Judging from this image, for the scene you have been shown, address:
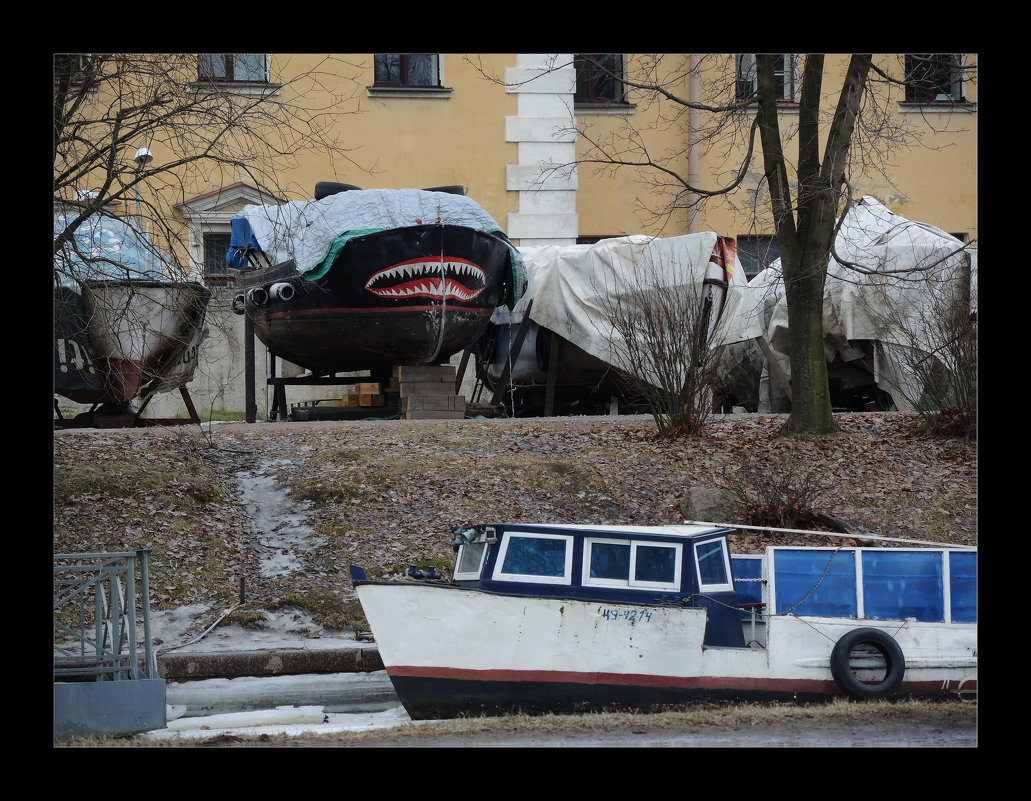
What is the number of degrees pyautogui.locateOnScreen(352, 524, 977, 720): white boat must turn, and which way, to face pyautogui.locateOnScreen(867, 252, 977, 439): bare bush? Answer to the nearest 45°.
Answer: approximately 135° to its right

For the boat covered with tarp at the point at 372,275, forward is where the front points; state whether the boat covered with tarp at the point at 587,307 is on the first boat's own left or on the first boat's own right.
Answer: on the first boat's own left

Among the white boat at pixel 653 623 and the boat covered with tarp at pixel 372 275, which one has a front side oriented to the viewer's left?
the white boat

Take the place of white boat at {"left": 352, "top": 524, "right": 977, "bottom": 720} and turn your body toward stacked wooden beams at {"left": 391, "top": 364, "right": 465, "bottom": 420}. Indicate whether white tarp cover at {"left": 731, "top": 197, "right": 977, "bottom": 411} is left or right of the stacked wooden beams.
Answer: right

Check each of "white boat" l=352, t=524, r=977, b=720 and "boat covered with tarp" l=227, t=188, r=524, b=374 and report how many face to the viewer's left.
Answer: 1

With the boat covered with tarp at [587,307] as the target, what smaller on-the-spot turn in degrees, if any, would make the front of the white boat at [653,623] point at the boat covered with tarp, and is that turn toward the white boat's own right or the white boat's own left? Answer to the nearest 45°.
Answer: approximately 90° to the white boat's own right

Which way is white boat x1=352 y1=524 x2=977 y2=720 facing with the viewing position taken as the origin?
facing to the left of the viewer

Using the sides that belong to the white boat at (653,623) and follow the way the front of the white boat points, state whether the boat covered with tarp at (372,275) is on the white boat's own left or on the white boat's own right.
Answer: on the white boat's own right
